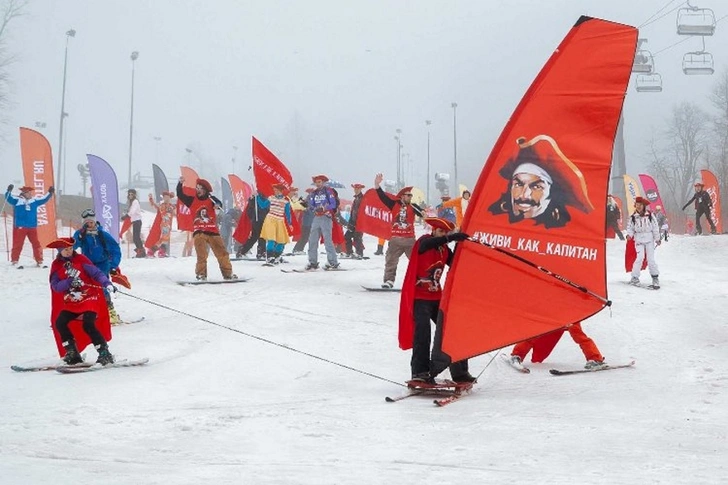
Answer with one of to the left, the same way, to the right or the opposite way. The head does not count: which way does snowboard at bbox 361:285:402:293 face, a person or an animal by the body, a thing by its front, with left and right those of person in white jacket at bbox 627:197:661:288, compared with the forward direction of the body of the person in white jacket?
to the right

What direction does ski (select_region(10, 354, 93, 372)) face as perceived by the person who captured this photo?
facing to the left of the viewer

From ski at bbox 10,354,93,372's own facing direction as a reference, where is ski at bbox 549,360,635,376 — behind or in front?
behind

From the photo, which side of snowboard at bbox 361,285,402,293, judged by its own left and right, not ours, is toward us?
left

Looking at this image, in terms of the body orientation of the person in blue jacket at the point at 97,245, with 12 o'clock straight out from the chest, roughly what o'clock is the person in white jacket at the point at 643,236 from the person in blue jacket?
The person in white jacket is roughly at 9 o'clock from the person in blue jacket.

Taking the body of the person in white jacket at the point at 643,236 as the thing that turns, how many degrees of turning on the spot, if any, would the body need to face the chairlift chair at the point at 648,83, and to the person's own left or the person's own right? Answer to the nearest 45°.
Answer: approximately 180°
